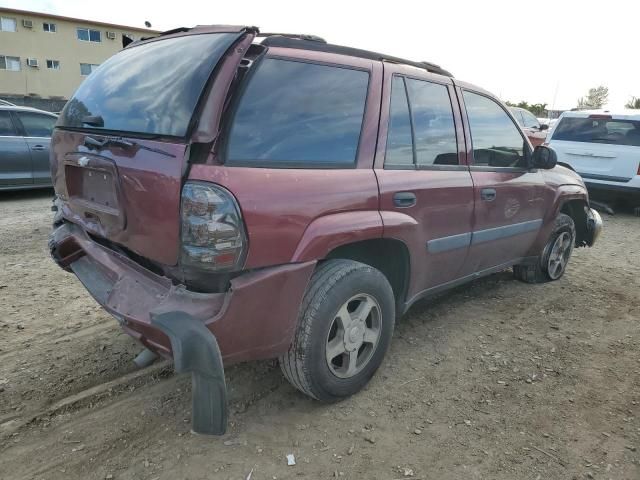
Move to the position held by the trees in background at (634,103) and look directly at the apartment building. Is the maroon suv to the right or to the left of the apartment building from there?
left

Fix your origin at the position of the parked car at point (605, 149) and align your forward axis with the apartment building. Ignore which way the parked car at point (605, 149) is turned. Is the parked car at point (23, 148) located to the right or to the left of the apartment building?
left

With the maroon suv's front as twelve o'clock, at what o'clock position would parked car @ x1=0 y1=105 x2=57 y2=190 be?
The parked car is roughly at 9 o'clock from the maroon suv.

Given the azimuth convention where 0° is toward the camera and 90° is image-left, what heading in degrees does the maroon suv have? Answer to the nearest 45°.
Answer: approximately 225°

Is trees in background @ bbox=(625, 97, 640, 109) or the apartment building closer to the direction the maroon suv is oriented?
the trees in background

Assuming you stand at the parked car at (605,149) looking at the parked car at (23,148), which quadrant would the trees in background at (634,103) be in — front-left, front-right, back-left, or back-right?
back-right

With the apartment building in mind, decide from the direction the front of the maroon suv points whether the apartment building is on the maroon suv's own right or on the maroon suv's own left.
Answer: on the maroon suv's own left

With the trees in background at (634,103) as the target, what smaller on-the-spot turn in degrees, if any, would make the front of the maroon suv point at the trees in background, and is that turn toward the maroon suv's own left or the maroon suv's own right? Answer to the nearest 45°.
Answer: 0° — it already faces it

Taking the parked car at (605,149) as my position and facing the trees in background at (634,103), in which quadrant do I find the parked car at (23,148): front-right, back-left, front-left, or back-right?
back-left

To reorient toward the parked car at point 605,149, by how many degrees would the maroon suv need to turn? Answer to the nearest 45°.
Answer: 0° — it already faces it
